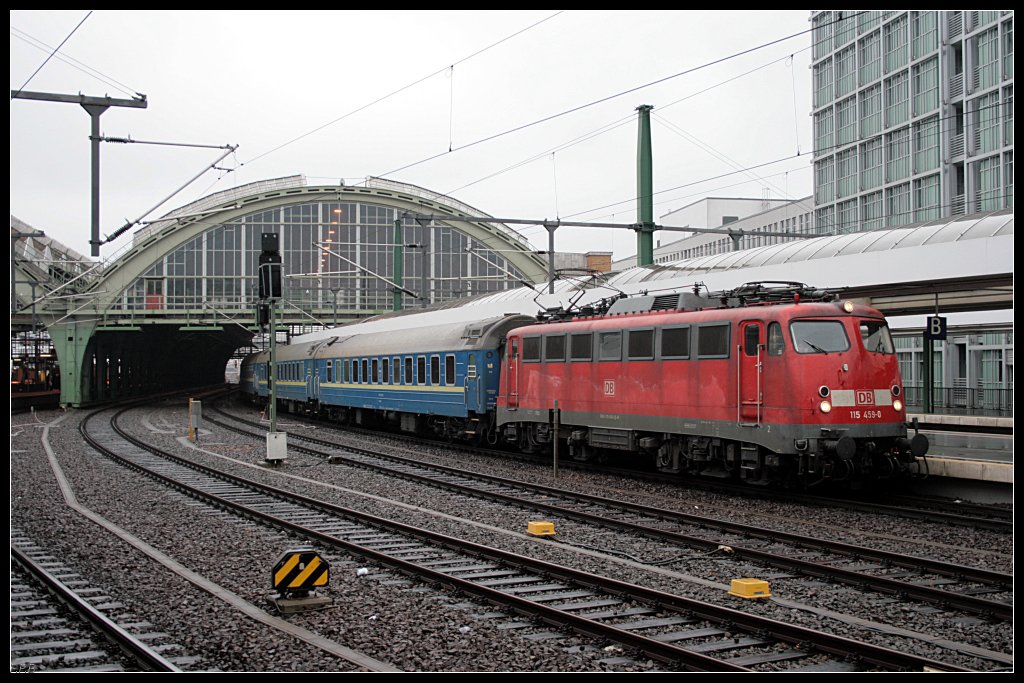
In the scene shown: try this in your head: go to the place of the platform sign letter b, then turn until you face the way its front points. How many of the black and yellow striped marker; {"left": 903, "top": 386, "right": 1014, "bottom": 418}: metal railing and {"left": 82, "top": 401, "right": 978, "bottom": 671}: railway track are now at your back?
1

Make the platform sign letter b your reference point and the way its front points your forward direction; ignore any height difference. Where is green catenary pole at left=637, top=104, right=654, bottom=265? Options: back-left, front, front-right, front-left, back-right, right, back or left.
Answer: back-right

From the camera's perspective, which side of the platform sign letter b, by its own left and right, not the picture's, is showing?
front

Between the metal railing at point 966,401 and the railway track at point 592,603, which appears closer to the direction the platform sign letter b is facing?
the railway track

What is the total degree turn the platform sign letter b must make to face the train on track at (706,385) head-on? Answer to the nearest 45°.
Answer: approximately 45° to its right

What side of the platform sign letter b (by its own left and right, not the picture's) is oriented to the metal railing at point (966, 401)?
back

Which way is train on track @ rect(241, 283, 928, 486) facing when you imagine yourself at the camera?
facing the viewer and to the right of the viewer

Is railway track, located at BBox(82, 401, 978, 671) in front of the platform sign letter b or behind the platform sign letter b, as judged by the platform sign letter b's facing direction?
in front

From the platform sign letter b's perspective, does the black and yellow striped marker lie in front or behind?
in front

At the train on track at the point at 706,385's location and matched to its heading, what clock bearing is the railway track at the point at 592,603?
The railway track is roughly at 2 o'clock from the train on track.

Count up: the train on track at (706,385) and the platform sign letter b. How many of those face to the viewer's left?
0

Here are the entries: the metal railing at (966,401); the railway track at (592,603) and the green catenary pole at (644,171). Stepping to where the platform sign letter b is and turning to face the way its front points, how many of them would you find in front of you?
1
